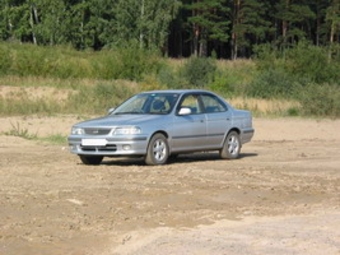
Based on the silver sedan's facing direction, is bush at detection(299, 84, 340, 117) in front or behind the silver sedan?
behind

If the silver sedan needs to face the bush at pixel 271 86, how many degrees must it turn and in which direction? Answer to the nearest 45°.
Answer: approximately 135° to its right

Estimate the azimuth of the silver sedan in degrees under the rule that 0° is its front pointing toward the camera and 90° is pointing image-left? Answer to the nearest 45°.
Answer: approximately 45°
